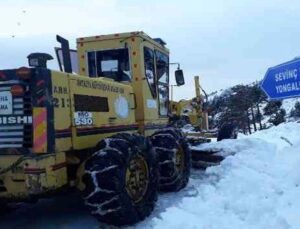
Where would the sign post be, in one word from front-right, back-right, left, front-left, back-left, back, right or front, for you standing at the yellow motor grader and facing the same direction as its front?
front-right

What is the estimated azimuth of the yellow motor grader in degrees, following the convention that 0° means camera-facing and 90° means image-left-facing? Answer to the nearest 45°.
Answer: approximately 225°
